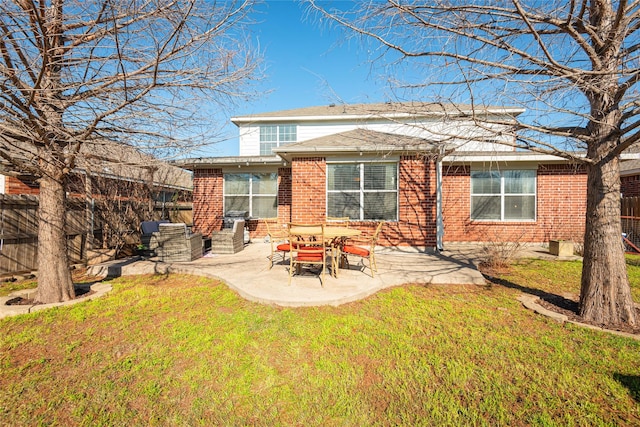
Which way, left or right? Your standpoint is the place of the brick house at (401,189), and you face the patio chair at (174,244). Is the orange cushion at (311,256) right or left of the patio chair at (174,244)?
left

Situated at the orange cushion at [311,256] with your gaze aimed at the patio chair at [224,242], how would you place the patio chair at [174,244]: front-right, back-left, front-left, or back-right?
front-left

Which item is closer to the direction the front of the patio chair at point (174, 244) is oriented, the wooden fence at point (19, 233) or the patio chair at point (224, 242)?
the patio chair

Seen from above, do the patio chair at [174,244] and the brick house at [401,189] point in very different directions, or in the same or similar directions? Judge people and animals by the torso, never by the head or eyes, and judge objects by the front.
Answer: same or similar directions

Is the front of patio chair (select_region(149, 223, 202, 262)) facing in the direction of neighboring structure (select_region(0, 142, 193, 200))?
no

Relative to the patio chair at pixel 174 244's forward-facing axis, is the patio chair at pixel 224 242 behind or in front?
in front

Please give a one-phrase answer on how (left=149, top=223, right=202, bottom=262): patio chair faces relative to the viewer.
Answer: facing away from the viewer and to the right of the viewer

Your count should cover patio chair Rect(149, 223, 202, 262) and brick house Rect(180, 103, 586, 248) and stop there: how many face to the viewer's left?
0
